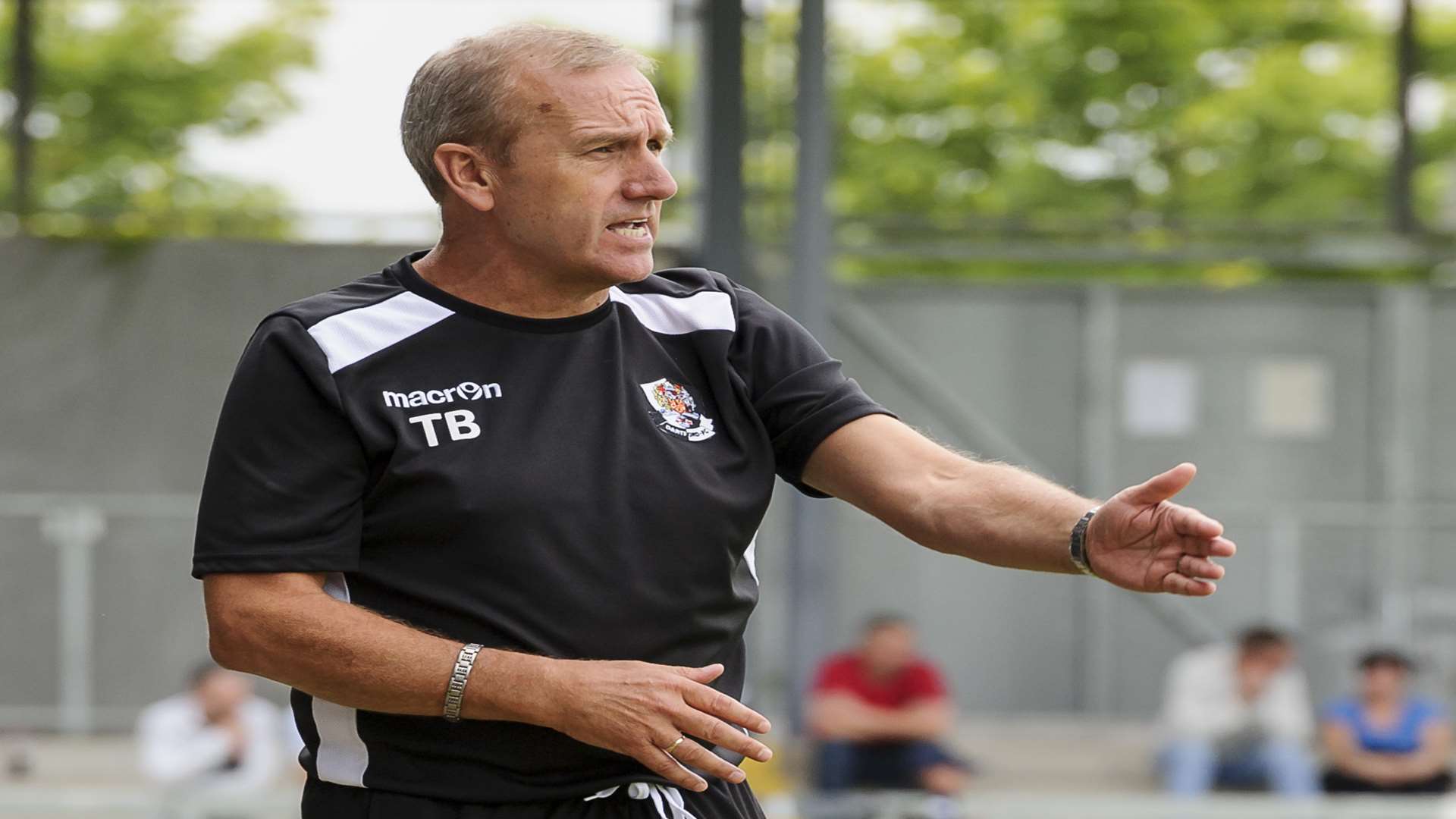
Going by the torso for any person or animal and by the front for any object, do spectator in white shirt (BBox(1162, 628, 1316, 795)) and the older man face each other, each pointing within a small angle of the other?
no

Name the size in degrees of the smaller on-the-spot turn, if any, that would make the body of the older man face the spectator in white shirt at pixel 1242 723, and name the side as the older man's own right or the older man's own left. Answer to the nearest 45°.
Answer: approximately 90° to the older man's own left

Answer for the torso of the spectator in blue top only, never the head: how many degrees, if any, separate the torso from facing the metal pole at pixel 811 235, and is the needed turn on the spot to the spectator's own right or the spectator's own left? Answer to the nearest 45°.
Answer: approximately 45° to the spectator's own right

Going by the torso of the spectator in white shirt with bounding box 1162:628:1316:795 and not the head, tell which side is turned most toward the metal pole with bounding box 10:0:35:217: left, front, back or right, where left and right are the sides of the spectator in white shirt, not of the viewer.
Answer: right

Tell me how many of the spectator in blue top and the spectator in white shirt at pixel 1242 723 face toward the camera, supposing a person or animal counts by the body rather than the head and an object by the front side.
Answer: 2

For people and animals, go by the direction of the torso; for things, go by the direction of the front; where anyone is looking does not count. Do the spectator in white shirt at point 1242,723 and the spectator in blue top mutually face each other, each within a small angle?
no

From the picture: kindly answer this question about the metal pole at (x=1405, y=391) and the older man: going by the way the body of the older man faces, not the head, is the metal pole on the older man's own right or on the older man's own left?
on the older man's own left

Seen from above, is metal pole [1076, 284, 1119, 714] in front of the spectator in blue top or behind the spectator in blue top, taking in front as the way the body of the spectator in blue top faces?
behind

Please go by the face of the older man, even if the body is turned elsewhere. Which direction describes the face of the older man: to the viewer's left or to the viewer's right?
to the viewer's right

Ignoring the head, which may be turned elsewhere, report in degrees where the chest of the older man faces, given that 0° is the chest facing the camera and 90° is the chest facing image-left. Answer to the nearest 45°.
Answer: approximately 315°

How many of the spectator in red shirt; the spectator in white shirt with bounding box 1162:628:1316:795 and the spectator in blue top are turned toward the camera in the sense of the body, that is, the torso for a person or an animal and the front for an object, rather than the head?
3

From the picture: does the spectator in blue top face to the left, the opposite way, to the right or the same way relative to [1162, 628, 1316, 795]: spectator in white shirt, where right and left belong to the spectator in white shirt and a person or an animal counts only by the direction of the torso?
the same way

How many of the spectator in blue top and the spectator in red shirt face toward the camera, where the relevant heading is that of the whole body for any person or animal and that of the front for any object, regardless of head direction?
2

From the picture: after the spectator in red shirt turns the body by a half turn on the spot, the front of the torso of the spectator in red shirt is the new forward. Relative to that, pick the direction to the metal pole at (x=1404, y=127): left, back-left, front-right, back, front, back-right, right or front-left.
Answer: front-right

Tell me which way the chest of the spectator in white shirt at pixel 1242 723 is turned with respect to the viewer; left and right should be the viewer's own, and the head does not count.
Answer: facing the viewer

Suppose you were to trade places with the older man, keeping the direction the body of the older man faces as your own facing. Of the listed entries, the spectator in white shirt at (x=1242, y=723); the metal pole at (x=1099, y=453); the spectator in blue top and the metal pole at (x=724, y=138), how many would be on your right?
0

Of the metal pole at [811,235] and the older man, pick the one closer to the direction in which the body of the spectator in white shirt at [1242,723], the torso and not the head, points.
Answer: the older man

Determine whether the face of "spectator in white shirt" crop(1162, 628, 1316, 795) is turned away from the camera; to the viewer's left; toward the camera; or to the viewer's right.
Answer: toward the camera

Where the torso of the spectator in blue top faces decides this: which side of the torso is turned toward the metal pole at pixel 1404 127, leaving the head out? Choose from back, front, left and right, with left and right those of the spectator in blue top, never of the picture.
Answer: back

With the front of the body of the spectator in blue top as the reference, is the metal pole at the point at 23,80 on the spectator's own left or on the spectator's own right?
on the spectator's own right
